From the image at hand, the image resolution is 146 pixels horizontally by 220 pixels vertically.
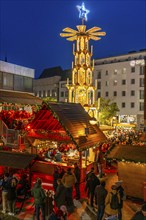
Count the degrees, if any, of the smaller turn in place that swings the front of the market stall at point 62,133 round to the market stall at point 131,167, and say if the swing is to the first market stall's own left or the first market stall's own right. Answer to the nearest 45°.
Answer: approximately 90° to the first market stall's own left

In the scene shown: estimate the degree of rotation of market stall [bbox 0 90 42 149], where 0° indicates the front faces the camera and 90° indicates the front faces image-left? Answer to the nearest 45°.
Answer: approximately 315°

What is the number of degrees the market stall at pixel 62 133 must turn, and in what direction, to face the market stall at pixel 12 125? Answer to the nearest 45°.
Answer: approximately 90° to its right

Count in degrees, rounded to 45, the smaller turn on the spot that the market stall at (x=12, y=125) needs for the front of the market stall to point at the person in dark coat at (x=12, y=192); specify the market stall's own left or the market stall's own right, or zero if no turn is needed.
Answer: approximately 45° to the market stall's own right

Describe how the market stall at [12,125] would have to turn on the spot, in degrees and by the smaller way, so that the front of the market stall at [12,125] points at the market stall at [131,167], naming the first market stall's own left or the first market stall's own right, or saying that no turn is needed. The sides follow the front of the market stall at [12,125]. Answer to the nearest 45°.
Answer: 0° — it already faces it

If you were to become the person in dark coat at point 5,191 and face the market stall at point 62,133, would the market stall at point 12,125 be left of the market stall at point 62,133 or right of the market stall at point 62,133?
left

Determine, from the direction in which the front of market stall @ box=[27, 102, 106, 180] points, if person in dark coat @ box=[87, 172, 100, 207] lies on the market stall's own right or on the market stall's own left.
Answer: on the market stall's own left

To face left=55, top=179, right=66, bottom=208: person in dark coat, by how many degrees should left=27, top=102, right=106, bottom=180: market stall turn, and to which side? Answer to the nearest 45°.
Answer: approximately 45° to its left

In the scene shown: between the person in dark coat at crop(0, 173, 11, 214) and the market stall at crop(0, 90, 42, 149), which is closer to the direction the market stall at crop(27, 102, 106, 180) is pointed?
the person in dark coat

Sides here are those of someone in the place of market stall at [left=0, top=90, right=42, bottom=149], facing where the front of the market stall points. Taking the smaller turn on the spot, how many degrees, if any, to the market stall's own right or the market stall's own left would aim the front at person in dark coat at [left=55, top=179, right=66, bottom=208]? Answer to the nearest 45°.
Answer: approximately 45° to the market stall's own right
